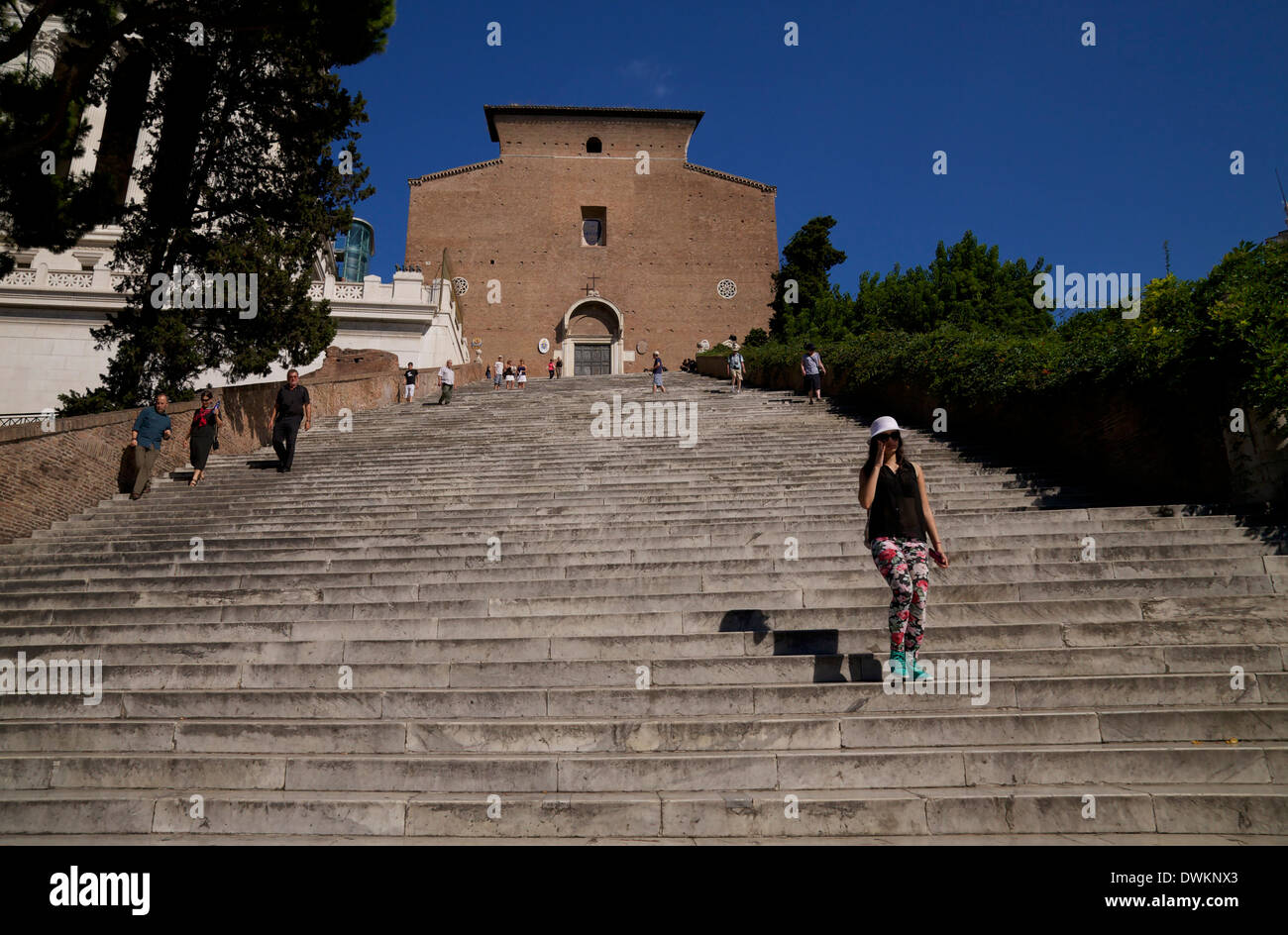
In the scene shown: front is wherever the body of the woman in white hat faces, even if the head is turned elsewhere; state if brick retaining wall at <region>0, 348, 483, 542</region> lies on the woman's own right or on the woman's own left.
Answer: on the woman's own right

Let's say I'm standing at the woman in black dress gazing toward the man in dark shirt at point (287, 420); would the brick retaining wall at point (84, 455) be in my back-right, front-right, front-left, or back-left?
back-right

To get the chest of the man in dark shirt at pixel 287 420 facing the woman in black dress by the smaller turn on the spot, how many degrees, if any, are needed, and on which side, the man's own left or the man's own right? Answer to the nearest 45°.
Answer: approximately 90° to the man's own right

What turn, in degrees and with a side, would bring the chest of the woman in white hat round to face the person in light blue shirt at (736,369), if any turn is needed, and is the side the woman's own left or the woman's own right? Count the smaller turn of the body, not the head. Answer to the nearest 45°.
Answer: approximately 180°

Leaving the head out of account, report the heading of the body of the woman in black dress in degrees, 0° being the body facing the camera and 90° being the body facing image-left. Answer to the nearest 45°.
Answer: approximately 0°
